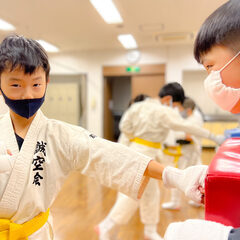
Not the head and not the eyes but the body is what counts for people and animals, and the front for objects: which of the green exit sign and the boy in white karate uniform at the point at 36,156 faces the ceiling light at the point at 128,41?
the green exit sign

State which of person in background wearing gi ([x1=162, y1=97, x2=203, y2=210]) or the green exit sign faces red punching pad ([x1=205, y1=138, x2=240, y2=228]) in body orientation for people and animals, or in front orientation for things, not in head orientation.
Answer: the green exit sign

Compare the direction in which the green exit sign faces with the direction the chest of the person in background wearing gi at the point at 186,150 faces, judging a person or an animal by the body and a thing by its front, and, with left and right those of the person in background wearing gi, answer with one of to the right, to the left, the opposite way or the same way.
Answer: to the left

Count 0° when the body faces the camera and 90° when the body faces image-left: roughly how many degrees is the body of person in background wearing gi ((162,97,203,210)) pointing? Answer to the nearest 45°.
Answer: approximately 90°
